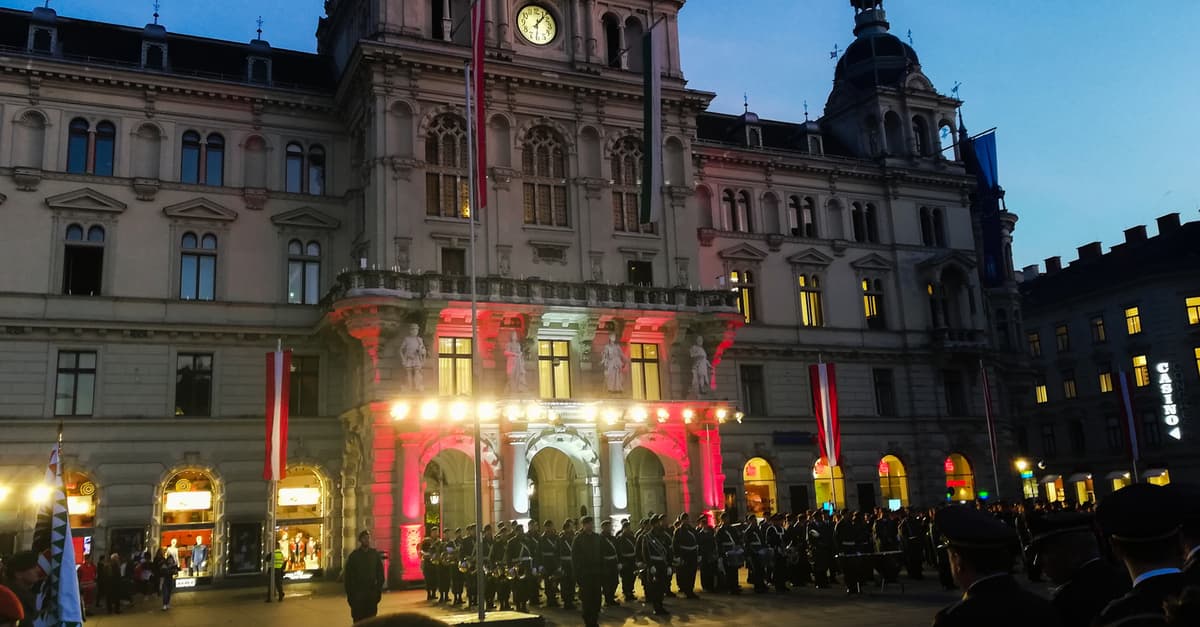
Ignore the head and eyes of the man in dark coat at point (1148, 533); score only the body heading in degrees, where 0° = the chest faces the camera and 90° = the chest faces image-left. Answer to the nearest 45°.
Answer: approximately 135°

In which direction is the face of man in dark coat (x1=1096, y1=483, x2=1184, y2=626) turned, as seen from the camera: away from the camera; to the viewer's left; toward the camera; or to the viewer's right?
away from the camera

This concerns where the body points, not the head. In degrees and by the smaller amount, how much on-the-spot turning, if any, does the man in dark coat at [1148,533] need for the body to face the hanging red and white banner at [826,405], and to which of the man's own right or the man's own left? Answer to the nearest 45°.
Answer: approximately 45° to the man's own right

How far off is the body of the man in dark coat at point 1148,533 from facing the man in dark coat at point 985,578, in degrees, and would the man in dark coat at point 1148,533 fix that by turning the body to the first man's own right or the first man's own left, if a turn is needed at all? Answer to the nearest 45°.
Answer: approximately 90° to the first man's own left

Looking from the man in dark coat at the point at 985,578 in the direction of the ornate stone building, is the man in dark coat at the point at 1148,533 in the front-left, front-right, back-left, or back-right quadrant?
back-right

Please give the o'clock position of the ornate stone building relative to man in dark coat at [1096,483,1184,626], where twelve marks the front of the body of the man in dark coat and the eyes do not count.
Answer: The ornate stone building is roughly at 12 o'clock from the man in dark coat.

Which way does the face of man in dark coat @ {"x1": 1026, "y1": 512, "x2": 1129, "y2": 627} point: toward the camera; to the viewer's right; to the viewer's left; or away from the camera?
away from the camera

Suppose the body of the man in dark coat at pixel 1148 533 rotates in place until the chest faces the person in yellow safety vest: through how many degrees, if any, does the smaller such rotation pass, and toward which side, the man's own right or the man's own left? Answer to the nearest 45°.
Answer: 0° — they already face them

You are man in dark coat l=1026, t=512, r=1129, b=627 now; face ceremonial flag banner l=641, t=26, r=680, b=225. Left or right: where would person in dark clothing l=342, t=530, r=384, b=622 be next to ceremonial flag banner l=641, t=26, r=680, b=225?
left
